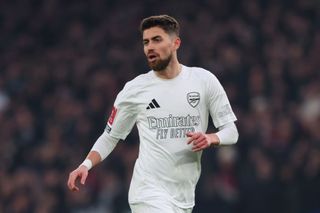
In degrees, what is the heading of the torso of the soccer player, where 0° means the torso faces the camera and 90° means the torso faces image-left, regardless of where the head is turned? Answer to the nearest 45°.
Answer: approximately 0°
